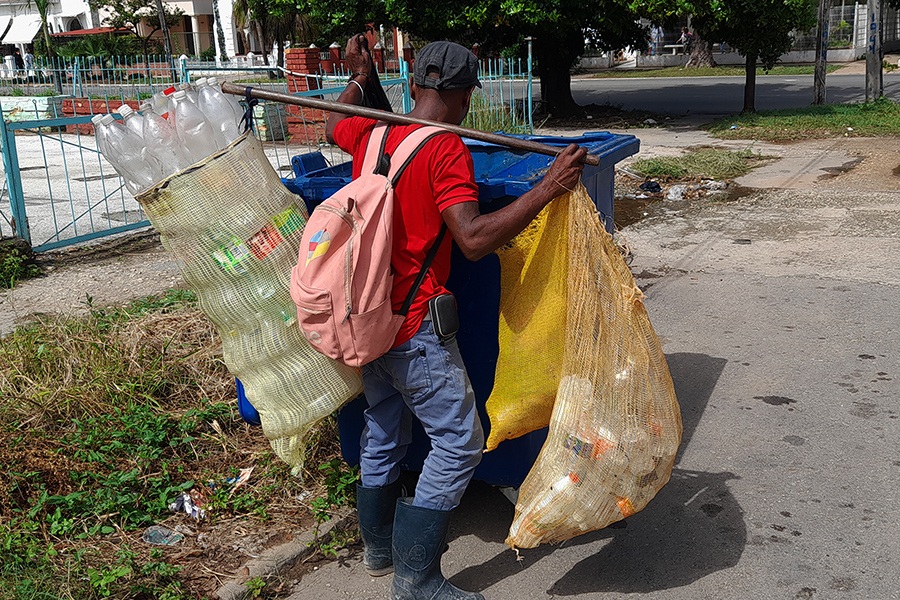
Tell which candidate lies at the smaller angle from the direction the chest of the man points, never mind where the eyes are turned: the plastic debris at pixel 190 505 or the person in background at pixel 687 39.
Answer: the person in background

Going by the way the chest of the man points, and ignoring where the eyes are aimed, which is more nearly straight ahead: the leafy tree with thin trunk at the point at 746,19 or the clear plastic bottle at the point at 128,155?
the leafy tree with thin trunk

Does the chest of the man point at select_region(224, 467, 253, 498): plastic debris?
no

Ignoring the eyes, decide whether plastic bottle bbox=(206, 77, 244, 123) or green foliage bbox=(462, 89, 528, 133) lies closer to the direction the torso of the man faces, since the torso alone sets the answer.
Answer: the green foliage

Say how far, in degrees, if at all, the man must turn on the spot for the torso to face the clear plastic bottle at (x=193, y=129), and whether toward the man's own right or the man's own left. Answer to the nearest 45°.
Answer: approximately 90° to the man's own left

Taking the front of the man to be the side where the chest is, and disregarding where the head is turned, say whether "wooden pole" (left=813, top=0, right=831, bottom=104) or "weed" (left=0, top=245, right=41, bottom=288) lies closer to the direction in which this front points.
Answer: the wooden pole

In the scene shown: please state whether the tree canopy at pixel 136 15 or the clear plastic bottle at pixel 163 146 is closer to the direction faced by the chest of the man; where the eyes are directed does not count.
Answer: the tree canopy

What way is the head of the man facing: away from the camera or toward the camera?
away from the camera

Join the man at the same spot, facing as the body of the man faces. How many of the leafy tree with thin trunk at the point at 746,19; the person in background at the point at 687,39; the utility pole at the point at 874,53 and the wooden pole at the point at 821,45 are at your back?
0

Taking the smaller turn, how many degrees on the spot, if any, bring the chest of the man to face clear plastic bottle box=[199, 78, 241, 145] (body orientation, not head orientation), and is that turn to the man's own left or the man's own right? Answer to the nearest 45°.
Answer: approximately 90° to the man's own left

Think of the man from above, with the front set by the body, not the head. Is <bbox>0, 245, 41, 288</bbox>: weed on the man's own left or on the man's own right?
on the man's own left

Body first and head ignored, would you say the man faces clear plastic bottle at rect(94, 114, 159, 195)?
no

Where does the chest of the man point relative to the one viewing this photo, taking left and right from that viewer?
facing away from the viewer and to the right of the viewer

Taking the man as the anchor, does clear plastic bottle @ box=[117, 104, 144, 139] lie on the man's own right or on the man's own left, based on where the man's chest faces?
on the man's own left
